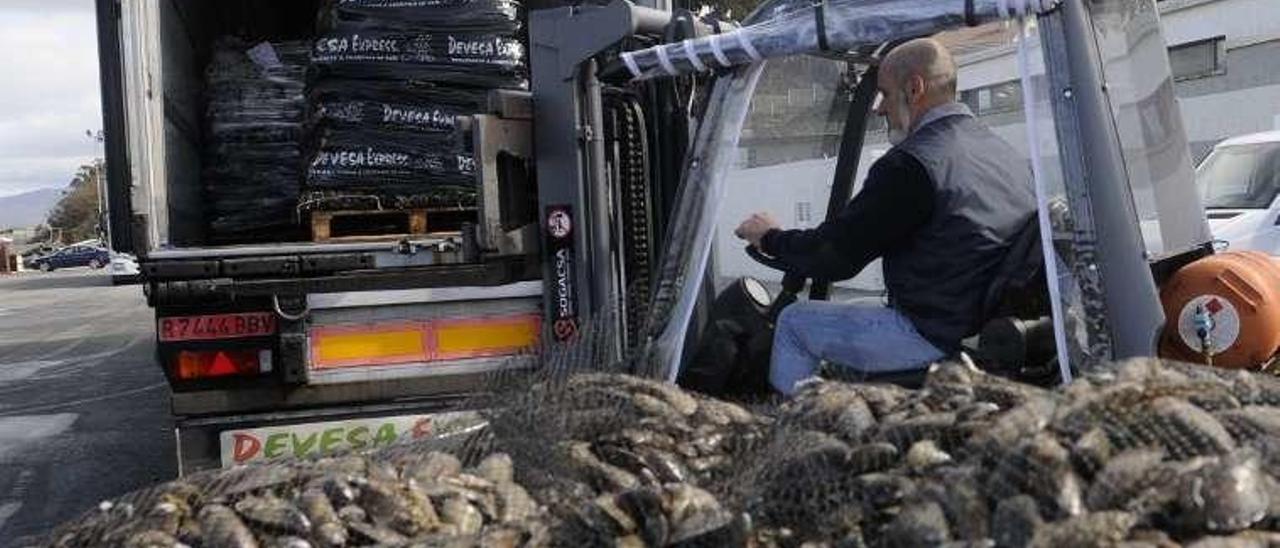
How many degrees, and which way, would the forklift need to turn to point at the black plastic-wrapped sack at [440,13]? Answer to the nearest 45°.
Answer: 0° — it already faces it

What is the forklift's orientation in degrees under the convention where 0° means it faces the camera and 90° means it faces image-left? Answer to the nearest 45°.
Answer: approximately 135°

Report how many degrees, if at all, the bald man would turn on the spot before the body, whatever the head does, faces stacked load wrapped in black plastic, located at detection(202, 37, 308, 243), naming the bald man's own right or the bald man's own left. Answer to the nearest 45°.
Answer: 0° — they already face it

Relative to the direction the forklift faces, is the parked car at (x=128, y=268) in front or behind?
in front

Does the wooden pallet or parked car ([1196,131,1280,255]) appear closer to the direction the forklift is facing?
the wooden pallet

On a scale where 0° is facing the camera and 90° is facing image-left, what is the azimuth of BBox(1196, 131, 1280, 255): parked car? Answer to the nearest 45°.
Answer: approximately 45°

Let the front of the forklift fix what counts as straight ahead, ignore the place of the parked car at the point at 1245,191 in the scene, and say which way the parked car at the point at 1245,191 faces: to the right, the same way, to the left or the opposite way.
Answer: to the left

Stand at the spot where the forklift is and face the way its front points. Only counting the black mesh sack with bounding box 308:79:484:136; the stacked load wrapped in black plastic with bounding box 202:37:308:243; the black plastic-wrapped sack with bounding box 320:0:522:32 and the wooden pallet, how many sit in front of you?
4

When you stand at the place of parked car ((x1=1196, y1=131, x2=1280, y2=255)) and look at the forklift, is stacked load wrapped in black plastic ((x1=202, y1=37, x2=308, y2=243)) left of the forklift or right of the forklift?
right

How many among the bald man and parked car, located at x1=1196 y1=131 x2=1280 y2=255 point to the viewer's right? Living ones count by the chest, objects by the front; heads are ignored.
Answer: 0

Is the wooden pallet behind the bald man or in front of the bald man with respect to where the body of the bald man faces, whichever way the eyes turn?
in front

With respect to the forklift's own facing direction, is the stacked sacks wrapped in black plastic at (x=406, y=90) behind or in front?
in front
